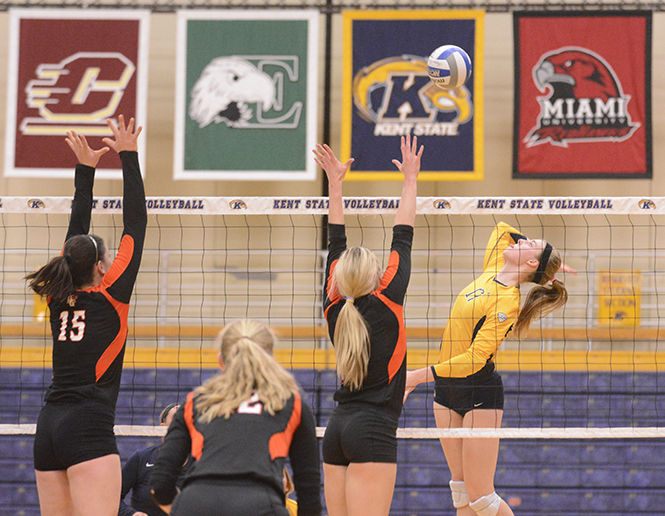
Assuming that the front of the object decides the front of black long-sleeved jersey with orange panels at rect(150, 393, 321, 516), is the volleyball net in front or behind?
in front

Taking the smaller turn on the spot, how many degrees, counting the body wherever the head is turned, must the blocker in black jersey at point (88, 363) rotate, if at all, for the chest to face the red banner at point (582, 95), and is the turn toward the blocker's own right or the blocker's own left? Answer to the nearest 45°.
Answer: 0° — they already face it

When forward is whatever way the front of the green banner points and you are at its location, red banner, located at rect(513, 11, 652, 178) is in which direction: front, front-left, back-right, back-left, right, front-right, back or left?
left

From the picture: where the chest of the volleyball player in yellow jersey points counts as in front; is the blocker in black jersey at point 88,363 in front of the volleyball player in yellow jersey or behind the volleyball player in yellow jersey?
in front

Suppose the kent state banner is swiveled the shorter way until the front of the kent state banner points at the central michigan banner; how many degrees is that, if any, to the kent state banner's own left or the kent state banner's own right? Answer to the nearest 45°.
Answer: approximately 90° to the kent state banner's own right

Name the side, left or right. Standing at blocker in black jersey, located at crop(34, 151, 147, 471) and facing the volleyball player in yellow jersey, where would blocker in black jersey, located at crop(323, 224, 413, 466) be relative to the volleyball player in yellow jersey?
right

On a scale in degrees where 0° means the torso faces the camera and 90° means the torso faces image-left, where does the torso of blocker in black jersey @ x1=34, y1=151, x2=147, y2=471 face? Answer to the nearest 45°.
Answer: approximately 225°

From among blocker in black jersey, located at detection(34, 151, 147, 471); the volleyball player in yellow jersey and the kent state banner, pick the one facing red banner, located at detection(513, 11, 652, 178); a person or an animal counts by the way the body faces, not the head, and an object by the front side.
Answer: the blocker in black jersey

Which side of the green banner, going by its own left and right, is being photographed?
front

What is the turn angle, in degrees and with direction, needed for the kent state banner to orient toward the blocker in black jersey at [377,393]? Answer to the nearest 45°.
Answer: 0° — it already faces them

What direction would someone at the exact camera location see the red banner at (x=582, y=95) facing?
facing the viewer

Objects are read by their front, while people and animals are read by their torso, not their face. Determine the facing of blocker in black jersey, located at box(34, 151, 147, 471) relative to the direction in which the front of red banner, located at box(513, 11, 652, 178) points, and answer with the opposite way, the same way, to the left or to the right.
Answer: the opposite way

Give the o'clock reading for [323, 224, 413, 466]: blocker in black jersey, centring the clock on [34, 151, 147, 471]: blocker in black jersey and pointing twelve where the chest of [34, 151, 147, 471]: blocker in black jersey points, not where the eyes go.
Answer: [323, 224, 413, 466]: blocker in black jersey is roughly at 2 o'clock from [34, 151, 147, 471]: blocker in black jersey.

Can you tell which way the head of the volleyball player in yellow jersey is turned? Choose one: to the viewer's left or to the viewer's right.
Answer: to the viewer's left

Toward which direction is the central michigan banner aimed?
toward the camera

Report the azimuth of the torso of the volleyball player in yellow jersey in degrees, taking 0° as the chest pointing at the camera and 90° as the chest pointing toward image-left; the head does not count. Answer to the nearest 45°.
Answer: approximately 45°

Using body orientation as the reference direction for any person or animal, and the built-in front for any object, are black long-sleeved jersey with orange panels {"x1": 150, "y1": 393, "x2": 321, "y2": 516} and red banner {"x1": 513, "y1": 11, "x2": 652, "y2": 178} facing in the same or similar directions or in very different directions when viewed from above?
very different directions

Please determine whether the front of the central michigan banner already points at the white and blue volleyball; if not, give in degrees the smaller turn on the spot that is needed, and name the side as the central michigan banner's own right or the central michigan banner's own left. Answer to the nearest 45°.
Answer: approximately 45° to the central michigan banner's own left
